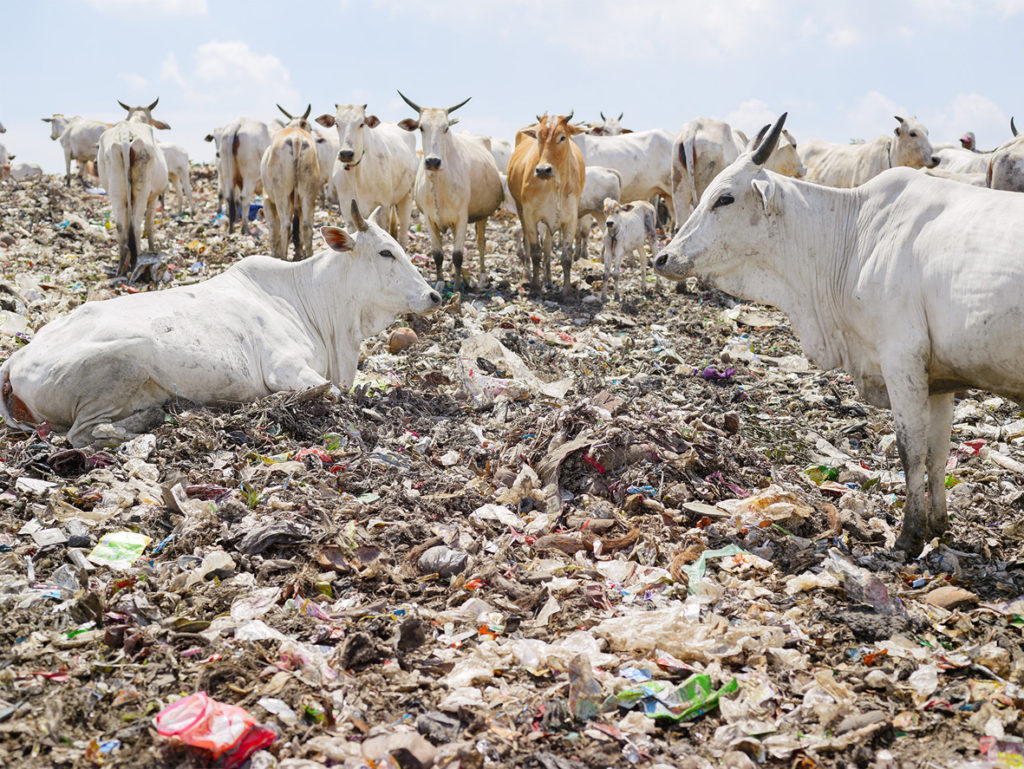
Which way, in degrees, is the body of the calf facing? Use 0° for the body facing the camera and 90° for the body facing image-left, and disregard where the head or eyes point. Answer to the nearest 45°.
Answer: approximately 45°

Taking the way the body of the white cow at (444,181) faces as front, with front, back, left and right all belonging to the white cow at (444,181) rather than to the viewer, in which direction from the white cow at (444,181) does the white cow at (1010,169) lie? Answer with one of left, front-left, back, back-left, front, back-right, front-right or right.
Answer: left

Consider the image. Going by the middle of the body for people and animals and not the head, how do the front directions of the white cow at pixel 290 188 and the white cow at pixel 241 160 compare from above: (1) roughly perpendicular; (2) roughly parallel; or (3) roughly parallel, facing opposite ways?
roughly parallel

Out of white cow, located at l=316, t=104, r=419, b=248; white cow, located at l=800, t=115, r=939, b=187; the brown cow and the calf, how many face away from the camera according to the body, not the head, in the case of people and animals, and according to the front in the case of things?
0

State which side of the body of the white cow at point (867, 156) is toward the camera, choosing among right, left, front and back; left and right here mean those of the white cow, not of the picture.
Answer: right

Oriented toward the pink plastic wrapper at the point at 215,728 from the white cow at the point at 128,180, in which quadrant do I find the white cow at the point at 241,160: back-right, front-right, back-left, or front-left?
back-left

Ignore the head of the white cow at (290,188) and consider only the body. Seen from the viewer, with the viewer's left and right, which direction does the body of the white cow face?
facing away from the viewer

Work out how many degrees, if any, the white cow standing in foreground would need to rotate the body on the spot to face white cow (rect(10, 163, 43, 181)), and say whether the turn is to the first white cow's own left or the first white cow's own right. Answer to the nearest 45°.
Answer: approximately 45° to the first white cow's own right

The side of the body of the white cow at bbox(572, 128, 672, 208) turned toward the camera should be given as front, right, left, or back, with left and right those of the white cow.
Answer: left

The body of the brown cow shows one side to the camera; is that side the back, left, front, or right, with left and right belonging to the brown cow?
front

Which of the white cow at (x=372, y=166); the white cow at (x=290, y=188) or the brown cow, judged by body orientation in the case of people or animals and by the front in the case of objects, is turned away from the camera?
the white cow at (x=290, y=188)

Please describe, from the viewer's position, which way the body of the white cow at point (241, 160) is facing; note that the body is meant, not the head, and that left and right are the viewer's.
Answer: facing away from the viewer

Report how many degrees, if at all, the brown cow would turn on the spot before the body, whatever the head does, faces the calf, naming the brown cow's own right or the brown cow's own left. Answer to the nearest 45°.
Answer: approximately 90° to the brown cow's own left
